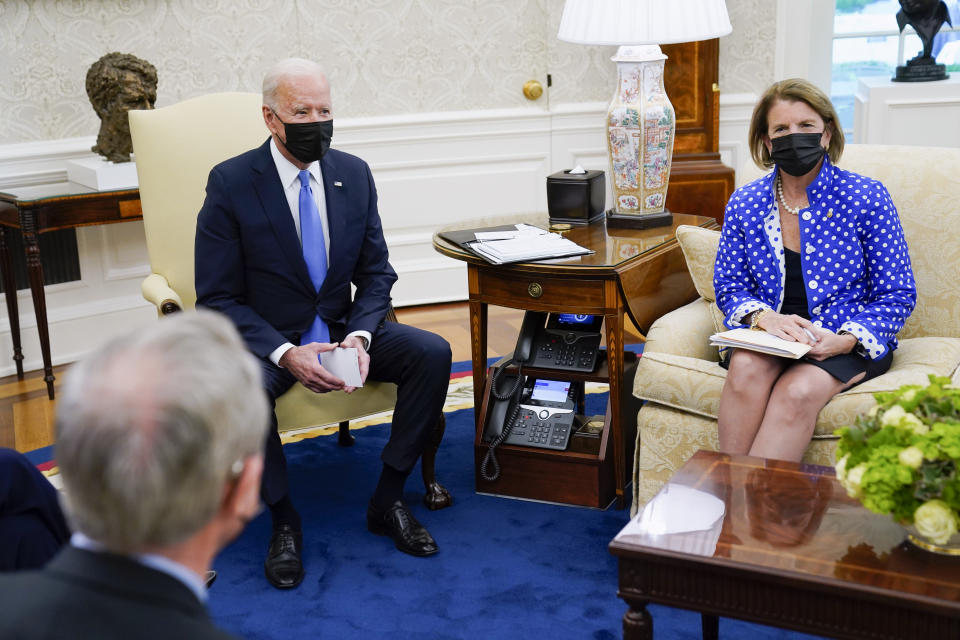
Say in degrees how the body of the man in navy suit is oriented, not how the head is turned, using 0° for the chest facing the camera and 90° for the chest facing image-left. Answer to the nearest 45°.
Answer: approximately 315°

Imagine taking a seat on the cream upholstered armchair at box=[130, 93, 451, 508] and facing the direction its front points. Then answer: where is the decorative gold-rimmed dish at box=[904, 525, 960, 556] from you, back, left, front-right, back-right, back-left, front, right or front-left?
front

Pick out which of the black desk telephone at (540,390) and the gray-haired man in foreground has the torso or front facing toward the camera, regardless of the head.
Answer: the black desk telephone

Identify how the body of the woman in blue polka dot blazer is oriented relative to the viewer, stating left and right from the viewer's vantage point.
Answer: facing the viewer and to the left of the viewer

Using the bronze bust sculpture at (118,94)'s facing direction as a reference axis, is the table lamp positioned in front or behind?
in front

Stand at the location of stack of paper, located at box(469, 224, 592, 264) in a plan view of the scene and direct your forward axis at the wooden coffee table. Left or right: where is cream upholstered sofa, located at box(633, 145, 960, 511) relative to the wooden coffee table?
left

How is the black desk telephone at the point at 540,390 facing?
toward the camera

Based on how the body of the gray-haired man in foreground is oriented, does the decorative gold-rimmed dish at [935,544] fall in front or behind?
in front

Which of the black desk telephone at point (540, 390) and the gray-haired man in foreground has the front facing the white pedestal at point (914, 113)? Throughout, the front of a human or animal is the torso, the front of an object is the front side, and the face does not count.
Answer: the gray-haired man in foreground

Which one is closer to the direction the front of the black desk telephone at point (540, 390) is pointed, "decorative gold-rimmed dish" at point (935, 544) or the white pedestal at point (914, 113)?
the decorative gold-rimmed dish

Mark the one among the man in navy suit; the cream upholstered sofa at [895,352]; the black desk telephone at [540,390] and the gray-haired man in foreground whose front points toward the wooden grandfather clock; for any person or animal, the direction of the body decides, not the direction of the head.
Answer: the gray-haired man in foreground

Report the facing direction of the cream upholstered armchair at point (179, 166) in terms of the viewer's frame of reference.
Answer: facing the viewer and to the right of the viewer

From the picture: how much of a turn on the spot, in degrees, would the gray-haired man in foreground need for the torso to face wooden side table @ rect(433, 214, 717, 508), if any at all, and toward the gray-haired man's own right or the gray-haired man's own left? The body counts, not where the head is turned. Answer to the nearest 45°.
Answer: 0° — they already face it

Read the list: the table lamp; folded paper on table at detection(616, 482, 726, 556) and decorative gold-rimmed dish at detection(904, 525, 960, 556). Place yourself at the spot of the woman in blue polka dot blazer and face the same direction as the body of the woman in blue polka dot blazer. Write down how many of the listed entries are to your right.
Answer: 1

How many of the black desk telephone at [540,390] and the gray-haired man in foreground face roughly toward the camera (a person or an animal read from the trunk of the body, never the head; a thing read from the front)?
1

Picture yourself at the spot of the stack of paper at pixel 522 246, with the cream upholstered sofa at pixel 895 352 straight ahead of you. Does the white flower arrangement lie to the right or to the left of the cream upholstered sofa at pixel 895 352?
right

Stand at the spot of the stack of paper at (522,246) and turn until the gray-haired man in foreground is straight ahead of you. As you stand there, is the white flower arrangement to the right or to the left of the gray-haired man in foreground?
left

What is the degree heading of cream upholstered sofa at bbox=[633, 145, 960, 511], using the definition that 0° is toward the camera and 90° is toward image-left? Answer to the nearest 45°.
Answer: approximately 45°
